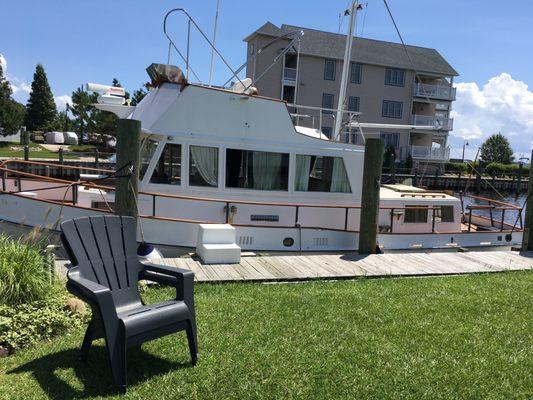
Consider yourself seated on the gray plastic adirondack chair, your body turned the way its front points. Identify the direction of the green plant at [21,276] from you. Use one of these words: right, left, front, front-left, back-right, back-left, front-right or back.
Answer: back

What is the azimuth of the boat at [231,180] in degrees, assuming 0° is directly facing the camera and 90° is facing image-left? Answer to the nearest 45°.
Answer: approximately 90°

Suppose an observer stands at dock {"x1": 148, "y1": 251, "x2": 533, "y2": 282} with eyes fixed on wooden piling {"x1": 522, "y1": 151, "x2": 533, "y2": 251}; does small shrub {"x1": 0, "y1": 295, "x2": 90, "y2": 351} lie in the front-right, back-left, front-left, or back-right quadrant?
back-right

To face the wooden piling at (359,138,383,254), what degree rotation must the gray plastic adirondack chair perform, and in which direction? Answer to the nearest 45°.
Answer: approximately 90° to its left

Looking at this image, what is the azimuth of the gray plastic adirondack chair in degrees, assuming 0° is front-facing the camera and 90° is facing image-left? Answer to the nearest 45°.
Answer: approximately 315°

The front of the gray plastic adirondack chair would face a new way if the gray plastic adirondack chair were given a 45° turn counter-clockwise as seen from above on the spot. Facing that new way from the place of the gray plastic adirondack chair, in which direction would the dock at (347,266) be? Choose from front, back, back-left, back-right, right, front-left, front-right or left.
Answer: front-left

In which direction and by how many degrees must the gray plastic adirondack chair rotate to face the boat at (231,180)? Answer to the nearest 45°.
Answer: approximately 135° to its left

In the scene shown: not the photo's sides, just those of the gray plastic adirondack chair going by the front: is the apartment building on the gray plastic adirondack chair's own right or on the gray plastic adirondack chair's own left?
on the gray plastic adirondack chair's own left

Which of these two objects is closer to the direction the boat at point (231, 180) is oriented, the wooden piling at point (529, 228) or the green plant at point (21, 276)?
the green plant

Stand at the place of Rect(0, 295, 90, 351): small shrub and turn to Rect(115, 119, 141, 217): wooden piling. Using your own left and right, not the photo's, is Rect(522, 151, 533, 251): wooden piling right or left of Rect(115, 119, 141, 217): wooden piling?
right

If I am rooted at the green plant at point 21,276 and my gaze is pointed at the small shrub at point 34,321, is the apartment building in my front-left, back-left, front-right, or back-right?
back-left

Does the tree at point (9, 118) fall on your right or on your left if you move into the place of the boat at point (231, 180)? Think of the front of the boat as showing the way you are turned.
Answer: on your right

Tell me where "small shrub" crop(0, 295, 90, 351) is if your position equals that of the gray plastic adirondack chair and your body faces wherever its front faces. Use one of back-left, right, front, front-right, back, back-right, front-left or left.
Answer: back

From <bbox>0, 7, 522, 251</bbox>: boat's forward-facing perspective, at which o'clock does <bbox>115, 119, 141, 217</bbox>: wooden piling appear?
The wooden piling is roughly at 10 o'clock from the boat.
